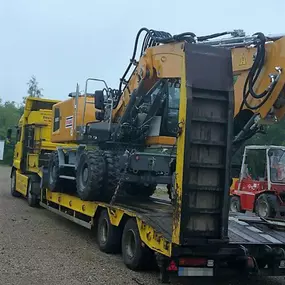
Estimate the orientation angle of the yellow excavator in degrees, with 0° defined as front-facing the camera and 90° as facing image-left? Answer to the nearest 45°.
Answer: approximately 315°

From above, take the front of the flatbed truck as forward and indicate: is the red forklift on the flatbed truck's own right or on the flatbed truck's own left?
on the flatbed truck's own right

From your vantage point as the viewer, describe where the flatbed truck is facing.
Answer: facing away from the viewer and to the left of the viewer

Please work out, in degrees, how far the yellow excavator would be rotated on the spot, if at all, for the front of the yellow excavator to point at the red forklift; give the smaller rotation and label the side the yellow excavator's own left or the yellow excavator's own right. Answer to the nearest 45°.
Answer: approximately 90° to the yellow excavator's own left
